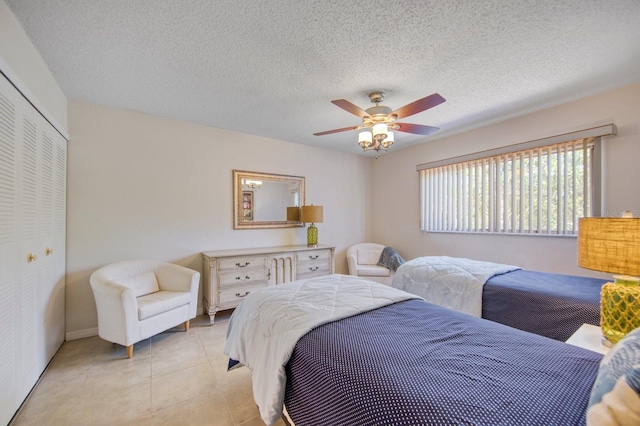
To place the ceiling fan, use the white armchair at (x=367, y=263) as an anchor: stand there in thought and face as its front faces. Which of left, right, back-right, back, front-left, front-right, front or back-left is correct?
front

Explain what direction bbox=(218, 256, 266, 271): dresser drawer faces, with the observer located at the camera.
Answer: facing the viewer and to the right of the viewer

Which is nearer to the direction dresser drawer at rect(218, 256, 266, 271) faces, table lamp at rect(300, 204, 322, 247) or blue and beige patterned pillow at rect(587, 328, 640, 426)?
the blue and beige patterned pillow

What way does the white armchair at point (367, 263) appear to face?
toward the camera

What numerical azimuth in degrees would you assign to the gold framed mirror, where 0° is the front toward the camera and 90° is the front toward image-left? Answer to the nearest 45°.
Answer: approximately 315°

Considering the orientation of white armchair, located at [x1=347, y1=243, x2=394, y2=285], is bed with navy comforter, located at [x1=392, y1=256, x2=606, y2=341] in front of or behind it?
in front

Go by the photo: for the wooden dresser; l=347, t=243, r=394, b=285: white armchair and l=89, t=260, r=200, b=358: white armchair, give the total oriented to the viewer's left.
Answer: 0

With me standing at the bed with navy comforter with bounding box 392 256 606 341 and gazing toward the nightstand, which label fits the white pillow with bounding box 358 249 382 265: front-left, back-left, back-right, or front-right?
back-right

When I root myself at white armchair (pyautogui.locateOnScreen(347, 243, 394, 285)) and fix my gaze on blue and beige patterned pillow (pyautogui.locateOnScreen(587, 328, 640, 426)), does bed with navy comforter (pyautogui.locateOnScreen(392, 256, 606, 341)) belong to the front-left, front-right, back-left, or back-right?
front-left

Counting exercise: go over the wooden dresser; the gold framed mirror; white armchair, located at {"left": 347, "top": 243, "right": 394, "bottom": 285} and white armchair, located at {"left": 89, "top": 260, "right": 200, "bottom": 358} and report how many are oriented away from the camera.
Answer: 0

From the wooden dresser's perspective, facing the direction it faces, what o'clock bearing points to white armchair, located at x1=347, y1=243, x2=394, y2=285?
The white armchair is roughly at 10 o'clock from the wooden dresser.

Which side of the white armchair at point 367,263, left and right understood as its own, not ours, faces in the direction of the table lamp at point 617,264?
front

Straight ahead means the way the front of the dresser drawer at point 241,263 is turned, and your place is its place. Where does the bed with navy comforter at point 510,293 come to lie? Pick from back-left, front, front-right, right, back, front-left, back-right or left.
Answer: front

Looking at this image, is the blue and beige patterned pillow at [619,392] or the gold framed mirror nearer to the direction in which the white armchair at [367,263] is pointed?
the blue and beige patterned pillow

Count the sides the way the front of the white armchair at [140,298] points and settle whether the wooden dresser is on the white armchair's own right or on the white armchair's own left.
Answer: on the white armchair's own left

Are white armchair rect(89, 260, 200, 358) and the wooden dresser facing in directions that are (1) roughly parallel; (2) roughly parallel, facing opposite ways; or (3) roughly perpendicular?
roughly parallel

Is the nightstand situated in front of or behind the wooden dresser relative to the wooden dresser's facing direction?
in front

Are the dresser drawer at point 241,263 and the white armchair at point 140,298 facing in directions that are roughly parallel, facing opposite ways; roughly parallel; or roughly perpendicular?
roughly parallel
